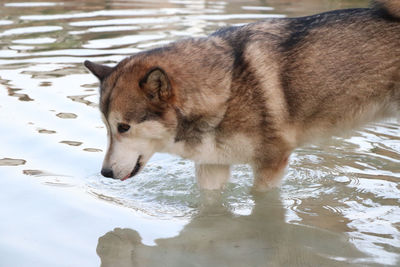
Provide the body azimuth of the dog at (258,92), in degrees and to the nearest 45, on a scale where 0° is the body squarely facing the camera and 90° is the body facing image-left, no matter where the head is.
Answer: approximately 90°
